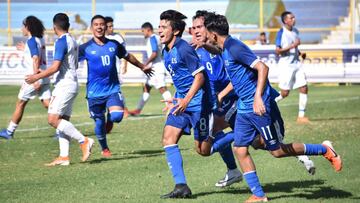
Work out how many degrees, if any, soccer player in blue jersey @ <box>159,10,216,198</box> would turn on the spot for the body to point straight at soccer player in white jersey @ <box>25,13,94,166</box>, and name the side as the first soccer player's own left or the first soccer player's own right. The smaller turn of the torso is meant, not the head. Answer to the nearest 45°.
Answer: approximately 90° to the first soccer player's own right

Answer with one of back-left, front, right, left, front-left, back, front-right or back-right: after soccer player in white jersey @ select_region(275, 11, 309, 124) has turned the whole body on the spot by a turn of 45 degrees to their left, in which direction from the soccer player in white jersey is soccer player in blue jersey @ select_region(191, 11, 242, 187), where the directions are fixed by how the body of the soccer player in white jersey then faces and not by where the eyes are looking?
right

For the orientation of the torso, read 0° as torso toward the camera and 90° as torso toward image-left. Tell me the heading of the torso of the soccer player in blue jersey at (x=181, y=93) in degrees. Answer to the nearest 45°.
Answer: approximately 45°

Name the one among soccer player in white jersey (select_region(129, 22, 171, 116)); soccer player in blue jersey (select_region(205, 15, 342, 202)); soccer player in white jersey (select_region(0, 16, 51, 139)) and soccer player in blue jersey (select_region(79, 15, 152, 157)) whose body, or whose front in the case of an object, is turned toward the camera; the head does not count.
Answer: soccer player in blue jersey (select_region(79, 15, 152, 157))
